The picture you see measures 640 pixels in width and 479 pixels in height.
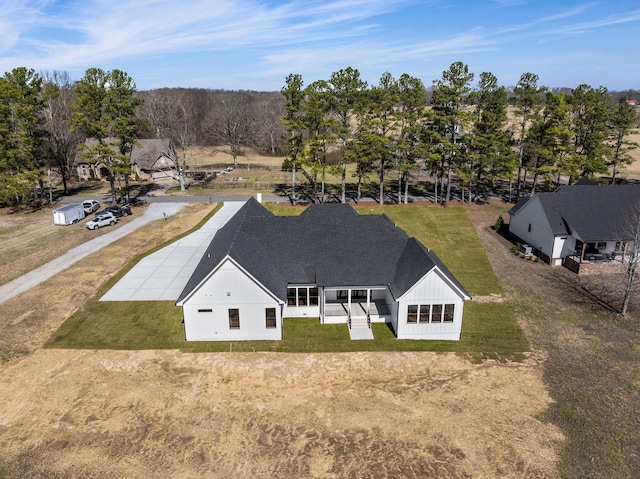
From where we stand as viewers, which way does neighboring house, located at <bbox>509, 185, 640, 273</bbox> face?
facing away from the viewer and to the left of the viewer

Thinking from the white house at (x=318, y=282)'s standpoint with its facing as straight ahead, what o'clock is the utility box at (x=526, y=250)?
The utility box is roughly at 2 o'clock from the white house.

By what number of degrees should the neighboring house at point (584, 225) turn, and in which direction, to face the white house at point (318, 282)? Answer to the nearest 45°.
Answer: approximately 90° to its left

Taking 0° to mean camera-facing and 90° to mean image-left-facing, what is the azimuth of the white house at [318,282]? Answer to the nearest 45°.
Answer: approximately 180°
